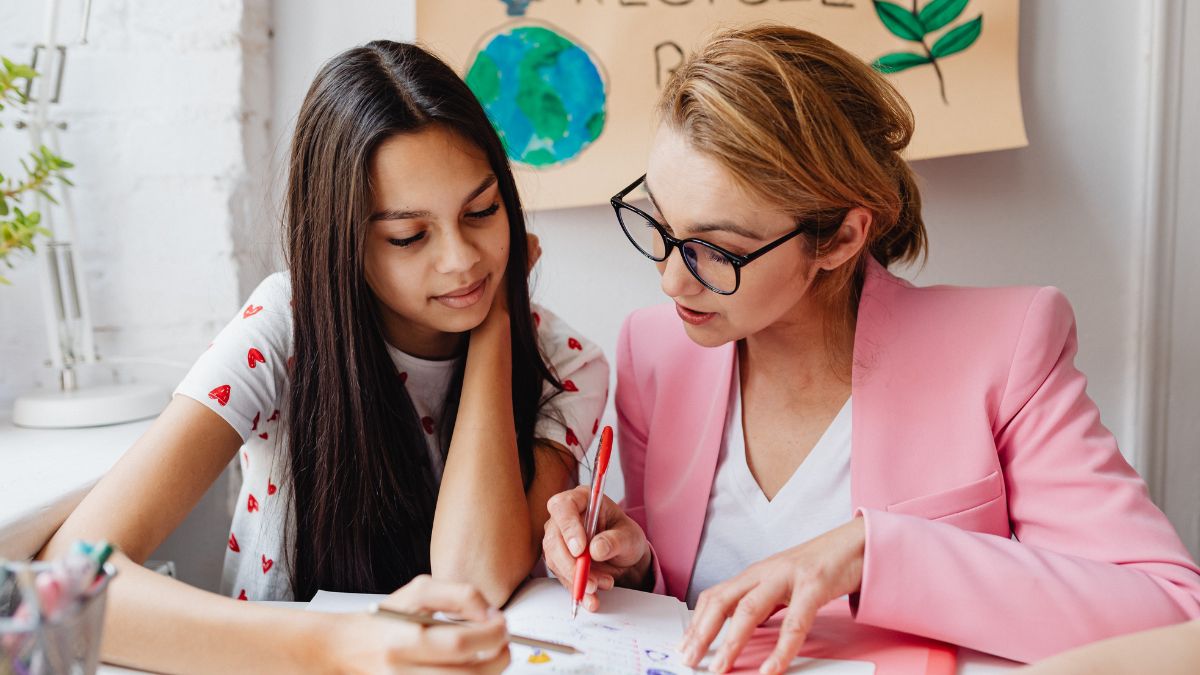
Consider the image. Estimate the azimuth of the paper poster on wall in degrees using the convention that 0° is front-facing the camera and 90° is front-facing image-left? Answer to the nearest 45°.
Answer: approximately 0°

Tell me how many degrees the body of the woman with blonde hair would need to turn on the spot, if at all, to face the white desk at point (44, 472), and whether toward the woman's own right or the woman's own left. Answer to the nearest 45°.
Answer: approximately 45° to the woman's own right

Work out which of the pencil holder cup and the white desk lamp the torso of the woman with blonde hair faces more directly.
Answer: the pencil holder cup

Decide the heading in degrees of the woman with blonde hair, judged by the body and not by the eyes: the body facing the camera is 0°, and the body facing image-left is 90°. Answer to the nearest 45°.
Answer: approximately 45°

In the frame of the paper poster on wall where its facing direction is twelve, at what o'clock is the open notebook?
The open notebook is roughly at 12 o'clock from the paper poster on wall.

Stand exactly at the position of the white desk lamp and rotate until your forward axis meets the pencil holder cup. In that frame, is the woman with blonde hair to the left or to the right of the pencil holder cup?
left
